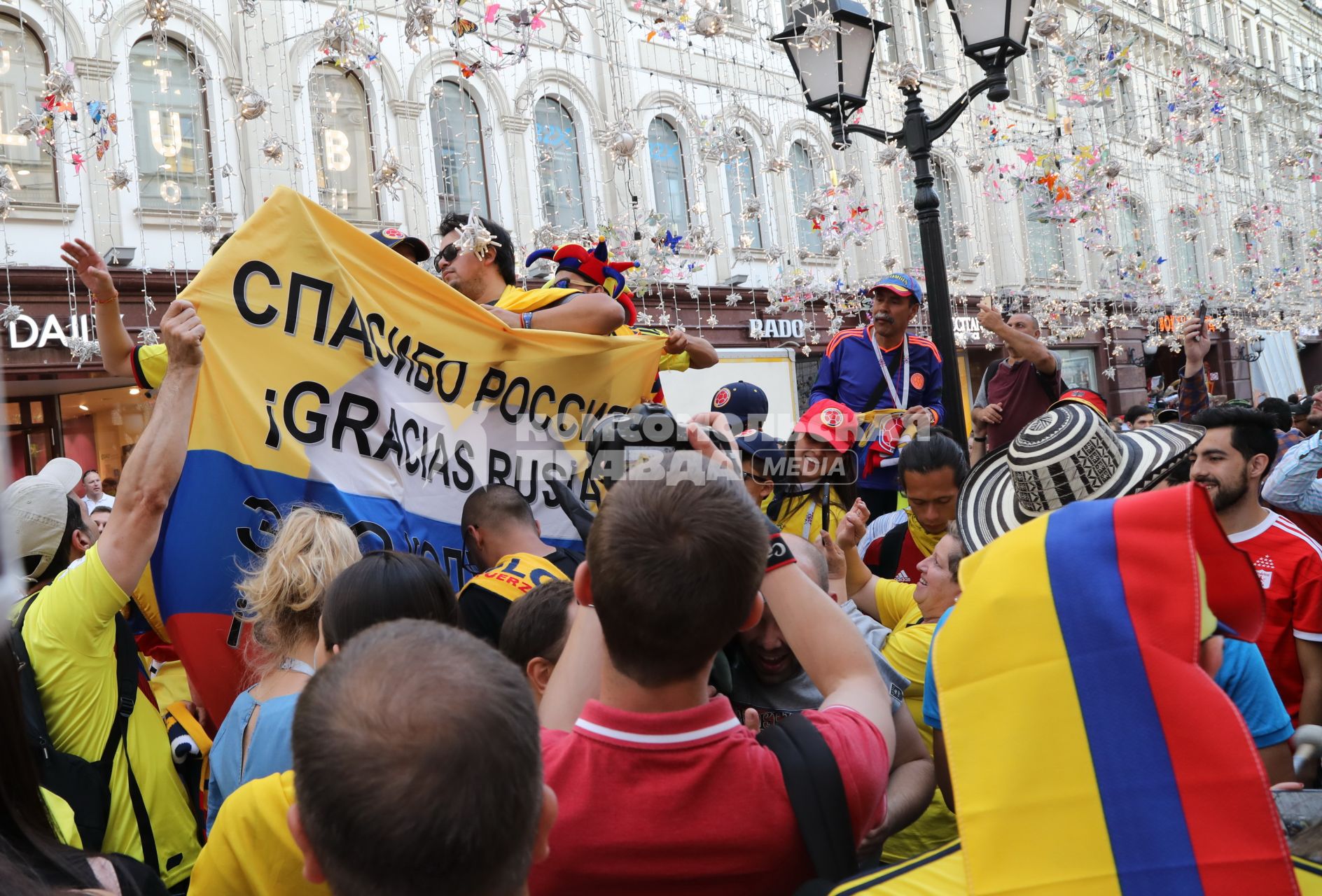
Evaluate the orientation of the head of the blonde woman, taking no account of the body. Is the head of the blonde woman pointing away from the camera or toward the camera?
away from the camera

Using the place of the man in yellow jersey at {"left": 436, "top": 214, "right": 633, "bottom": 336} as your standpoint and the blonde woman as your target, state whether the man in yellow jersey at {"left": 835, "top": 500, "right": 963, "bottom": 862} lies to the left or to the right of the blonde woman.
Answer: left

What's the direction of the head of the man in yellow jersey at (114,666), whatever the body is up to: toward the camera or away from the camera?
away from the camera

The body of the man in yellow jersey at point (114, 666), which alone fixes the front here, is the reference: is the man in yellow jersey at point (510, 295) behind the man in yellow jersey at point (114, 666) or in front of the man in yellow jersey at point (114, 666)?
in front

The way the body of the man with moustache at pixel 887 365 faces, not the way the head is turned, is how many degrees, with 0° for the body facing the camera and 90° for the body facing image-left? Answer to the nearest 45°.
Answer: approximately 0°

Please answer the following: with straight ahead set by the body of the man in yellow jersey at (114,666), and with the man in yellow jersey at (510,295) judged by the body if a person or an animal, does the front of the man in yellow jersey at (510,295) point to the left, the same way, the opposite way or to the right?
the opposite way

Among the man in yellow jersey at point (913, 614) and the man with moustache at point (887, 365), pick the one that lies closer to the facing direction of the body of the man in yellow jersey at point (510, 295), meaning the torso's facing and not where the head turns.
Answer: the man in yellow jersey

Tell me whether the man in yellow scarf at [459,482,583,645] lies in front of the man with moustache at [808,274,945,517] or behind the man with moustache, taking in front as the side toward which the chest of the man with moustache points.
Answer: in front

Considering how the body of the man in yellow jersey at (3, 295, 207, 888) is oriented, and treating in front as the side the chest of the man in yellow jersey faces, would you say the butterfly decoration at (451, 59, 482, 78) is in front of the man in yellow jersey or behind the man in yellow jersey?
in front

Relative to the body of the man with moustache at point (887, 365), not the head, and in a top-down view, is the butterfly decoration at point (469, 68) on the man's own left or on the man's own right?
on the man's own right
